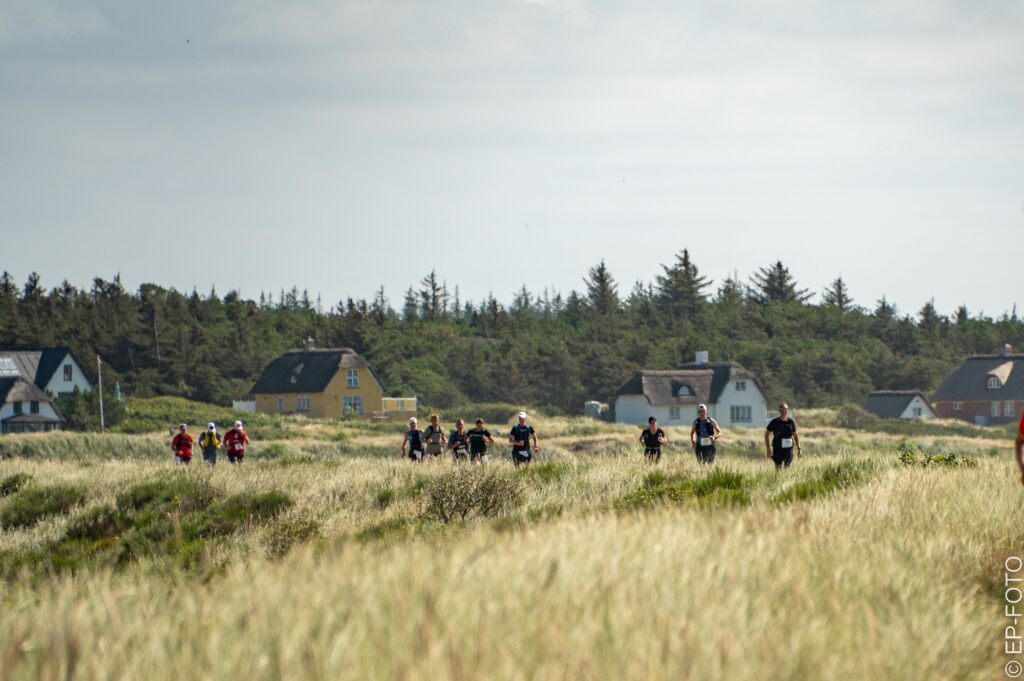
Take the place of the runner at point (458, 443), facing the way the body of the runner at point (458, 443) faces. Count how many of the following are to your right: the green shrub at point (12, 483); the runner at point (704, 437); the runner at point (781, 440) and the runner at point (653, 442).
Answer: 1

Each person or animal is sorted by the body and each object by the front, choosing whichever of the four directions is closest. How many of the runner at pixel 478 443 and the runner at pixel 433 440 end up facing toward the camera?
2

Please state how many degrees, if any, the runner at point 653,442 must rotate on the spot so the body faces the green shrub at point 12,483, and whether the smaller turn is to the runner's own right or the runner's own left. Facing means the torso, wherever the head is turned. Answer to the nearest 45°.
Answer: approximately 90° to the runner's own right

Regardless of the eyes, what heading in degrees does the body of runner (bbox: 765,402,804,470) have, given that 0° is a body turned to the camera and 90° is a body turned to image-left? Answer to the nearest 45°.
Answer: approximately 0°

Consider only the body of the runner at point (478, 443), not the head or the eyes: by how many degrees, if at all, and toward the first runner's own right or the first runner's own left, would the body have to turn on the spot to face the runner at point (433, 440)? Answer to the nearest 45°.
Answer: approximately 135° to the first runner's own right

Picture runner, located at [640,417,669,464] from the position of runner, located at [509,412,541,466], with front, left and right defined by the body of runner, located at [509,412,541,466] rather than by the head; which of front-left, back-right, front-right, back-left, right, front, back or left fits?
left

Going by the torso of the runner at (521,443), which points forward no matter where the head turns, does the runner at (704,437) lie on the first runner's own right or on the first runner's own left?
on the first runner's own left

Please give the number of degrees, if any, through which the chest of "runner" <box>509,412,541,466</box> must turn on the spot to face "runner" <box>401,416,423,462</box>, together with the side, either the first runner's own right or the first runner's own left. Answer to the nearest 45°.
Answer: approximately 135° to the first runner's own right
